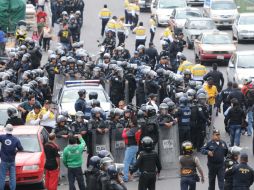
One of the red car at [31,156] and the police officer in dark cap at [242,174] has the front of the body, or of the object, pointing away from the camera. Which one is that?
the police officer in dark cap

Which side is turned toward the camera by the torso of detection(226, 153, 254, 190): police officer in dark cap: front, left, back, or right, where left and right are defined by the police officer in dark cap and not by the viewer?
back

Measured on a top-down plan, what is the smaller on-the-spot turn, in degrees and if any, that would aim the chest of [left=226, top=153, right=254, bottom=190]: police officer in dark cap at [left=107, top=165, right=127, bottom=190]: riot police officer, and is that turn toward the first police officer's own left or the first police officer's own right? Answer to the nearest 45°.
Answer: approximately 135° to the first police officer's own left

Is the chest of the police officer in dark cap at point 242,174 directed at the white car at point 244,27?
yes

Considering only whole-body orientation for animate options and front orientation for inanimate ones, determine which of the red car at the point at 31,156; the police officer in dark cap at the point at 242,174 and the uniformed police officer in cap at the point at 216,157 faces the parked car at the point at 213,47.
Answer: the police officer in dark cap at the point at 242,174

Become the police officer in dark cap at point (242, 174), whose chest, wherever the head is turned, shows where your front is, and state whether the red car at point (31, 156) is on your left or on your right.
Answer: on your left

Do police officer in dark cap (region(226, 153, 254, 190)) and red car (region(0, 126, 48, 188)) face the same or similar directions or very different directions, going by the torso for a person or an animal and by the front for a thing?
very different directions

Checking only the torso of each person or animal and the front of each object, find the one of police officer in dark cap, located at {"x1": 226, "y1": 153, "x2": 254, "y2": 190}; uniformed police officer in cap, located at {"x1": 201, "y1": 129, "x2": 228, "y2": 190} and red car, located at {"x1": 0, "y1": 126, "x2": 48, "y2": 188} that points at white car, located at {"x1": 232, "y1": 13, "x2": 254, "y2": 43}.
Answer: police officer in dark cap, located at {"x1": 226, "y1": 153, "x2": 254, "y2": 190}

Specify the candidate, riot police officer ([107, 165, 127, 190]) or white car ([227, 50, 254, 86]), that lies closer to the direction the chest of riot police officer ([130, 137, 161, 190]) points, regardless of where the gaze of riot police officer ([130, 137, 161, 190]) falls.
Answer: the white car

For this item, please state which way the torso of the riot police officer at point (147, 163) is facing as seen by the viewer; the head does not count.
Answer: away from the camera

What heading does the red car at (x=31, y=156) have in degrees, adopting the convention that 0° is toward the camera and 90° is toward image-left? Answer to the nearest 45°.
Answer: approximately 0°

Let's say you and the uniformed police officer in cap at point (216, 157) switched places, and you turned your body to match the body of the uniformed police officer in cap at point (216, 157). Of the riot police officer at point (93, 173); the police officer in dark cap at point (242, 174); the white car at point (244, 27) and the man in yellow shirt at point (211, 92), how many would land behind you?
2
